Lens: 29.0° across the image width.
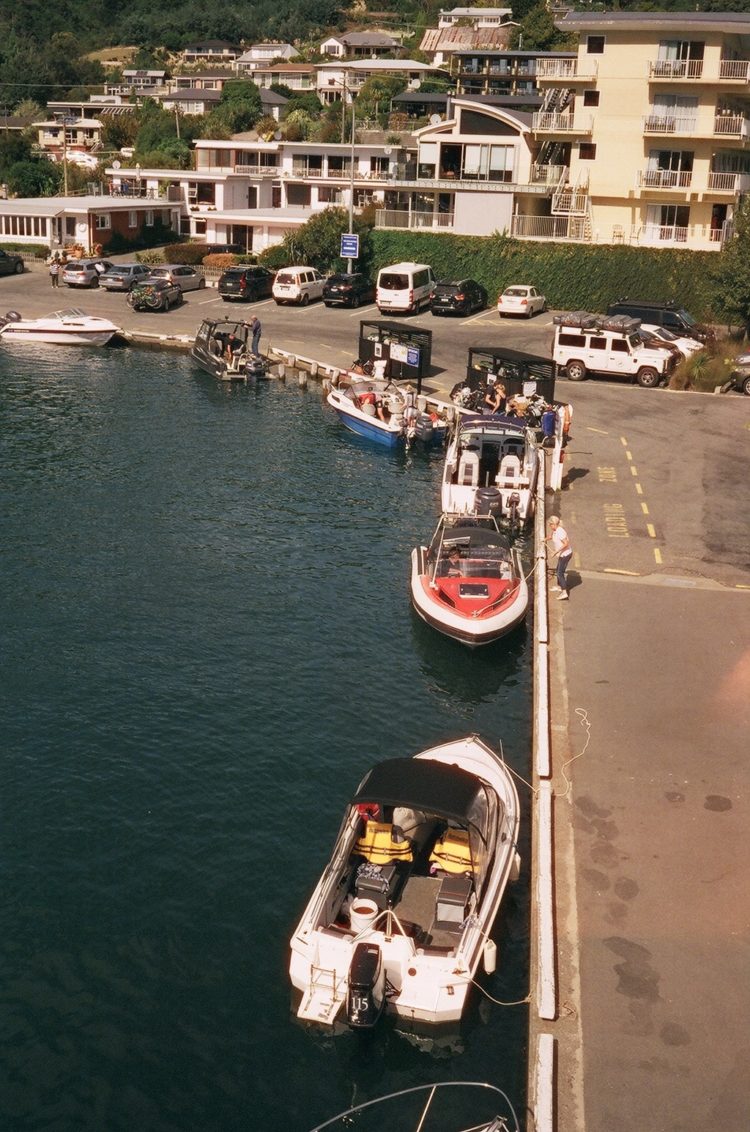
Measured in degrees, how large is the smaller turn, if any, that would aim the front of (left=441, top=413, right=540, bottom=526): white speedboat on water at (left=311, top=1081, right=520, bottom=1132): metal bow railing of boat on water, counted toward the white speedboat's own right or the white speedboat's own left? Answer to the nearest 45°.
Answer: approximately 180°

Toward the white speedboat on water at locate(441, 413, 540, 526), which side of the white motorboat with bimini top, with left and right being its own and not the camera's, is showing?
front

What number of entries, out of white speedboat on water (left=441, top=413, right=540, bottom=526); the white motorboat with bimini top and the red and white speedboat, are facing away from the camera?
2

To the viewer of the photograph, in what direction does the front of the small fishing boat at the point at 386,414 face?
facing away from the viewer and to the left of the viewer

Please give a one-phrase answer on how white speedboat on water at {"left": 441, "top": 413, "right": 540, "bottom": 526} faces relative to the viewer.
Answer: facing away from the viewer

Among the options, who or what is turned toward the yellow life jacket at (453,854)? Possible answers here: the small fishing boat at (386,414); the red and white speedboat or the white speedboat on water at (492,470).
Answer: the red and white speedboat

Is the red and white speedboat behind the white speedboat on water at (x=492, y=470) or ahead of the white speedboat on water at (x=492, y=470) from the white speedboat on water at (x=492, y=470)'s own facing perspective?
behind

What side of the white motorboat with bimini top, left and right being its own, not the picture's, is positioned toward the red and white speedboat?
front

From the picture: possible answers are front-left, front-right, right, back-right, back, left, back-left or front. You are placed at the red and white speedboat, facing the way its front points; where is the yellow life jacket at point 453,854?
front

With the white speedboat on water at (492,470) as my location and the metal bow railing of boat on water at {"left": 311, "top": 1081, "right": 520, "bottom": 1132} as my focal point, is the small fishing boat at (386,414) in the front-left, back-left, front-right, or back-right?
back-right

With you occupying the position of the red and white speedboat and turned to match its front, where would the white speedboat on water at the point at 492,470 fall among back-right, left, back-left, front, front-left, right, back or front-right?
back

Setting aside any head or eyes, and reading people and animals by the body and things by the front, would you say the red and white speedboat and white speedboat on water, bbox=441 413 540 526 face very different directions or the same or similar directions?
very different directions

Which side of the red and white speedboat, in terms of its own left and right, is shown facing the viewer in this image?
front

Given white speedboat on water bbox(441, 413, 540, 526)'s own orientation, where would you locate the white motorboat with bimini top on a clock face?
The white motorboat with bimini top is roughly at 6 o'clock from the white speedboat on water.

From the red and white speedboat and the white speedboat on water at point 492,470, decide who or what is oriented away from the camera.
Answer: the white speedboat on water

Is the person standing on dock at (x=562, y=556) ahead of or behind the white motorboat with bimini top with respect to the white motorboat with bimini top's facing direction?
ahead

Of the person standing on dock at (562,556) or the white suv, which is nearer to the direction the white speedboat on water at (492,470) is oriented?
the white suv

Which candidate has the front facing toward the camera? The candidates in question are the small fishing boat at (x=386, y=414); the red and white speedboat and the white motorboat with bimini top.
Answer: the red and white speedboat

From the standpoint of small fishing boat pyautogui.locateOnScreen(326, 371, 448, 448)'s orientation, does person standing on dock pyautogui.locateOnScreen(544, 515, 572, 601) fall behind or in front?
behind

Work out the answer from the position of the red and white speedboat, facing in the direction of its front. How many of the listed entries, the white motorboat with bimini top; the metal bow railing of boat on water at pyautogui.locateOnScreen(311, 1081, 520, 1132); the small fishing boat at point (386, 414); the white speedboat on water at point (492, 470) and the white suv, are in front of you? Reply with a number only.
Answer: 2

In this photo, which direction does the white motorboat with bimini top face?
away from the camera

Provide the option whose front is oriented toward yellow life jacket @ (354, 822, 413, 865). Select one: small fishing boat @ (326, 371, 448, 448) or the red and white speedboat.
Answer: the red and white speedboat
